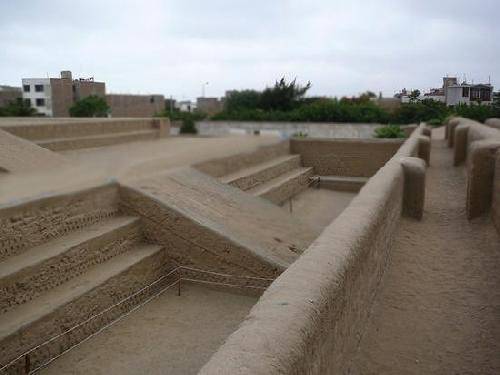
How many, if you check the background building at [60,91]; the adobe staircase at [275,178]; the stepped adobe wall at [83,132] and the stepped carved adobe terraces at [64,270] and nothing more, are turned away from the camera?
0

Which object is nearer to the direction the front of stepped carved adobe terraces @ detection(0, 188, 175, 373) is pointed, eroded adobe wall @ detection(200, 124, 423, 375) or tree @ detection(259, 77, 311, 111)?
the eroded adobe wall

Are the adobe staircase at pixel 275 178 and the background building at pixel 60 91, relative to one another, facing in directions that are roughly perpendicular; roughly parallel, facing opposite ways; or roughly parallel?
roughly perpendicular

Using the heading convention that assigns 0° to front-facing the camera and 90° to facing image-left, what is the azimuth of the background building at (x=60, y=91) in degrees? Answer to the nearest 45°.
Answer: approximately 45°

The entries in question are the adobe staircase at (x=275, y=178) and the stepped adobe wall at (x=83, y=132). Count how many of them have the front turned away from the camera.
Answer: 0

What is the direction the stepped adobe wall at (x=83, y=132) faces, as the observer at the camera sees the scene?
facing the viewer and to the right of the viewer

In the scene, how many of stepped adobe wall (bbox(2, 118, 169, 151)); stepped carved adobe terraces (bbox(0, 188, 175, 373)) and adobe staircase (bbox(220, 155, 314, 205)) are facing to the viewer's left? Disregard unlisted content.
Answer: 0

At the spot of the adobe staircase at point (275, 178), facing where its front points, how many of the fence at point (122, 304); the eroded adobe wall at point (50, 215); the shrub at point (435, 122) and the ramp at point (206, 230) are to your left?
1

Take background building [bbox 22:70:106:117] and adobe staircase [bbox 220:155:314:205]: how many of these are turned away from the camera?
0

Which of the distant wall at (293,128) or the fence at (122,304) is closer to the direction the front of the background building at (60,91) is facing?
the fence

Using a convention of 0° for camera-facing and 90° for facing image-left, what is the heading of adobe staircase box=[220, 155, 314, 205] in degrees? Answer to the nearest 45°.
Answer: approximately 315°

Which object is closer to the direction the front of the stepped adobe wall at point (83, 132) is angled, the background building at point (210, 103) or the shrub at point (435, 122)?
the shrub

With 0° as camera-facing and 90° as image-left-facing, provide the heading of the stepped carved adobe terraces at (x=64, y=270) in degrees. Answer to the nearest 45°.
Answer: approximately 315°

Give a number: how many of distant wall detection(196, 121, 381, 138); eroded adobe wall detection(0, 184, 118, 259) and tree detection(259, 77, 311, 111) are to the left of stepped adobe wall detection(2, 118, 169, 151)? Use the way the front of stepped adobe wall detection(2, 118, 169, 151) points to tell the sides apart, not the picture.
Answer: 2

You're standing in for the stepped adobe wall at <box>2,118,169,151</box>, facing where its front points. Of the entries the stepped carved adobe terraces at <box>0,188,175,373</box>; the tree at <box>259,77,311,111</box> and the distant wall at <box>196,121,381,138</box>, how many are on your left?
2

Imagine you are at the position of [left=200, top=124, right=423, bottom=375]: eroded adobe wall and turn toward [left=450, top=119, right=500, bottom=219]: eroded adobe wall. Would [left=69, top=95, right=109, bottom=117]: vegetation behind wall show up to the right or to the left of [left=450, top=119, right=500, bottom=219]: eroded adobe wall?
left
